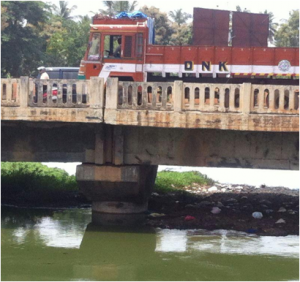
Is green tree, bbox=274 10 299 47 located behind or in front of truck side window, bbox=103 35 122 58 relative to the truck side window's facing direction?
behind

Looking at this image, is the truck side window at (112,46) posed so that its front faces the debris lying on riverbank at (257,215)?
no

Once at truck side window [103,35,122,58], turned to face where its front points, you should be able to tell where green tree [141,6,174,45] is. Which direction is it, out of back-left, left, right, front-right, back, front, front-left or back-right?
back

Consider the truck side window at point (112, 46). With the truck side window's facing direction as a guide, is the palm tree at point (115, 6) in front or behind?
behind

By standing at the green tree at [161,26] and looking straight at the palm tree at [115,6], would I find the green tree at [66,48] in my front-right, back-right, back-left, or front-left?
front-left
